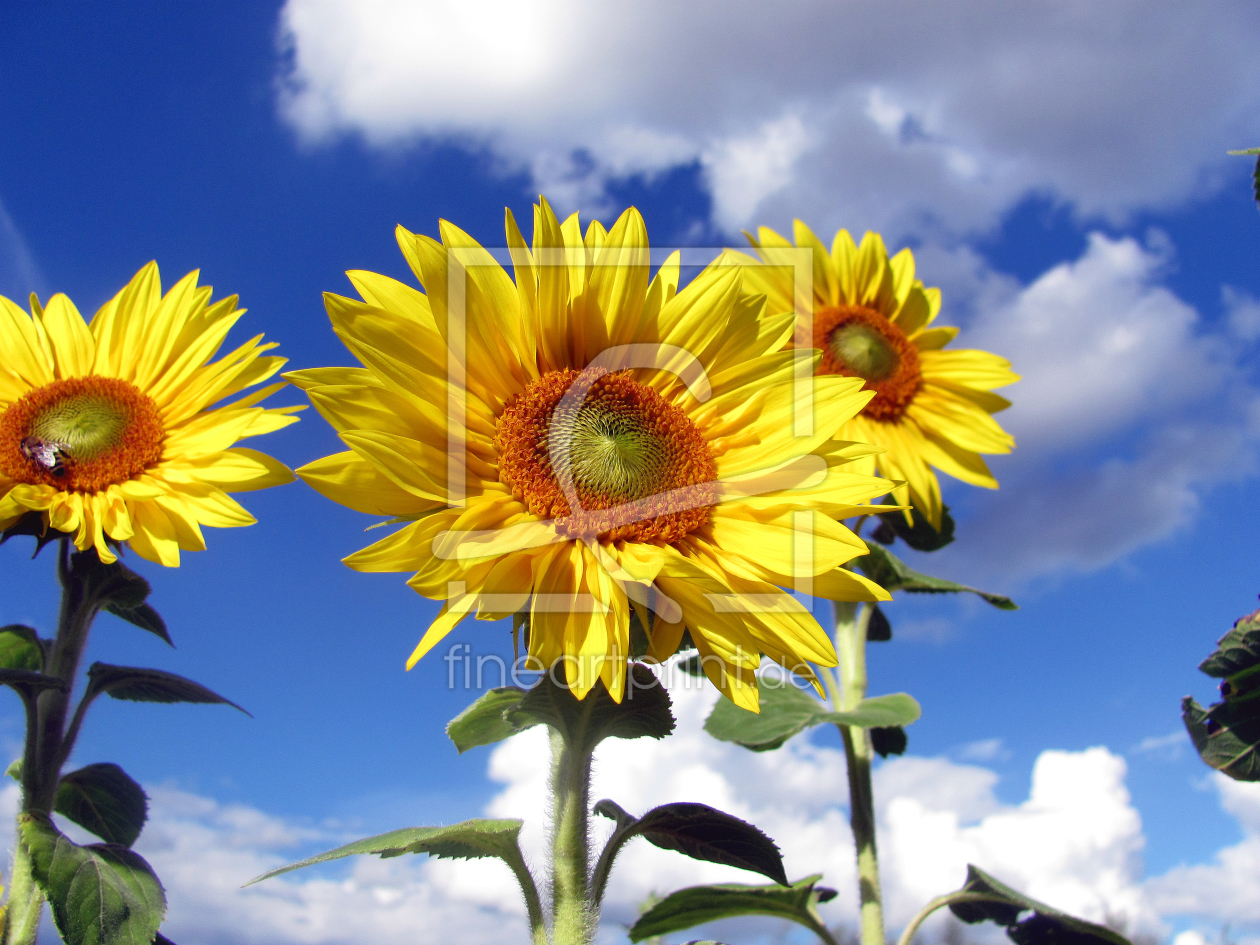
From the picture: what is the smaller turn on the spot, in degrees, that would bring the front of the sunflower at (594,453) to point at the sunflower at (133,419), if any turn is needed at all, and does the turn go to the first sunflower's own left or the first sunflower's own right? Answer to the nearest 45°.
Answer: approximately 135° to the first sunflower's own right

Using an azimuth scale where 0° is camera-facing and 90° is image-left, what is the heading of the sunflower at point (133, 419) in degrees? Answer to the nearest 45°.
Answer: approximately 0°

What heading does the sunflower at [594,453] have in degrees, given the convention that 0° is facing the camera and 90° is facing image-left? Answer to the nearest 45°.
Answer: approximately 0°

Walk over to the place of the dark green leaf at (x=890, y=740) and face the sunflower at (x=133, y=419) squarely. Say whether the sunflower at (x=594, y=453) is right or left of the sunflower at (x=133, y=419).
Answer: left

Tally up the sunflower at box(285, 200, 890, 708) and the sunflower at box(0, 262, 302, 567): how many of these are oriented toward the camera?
2

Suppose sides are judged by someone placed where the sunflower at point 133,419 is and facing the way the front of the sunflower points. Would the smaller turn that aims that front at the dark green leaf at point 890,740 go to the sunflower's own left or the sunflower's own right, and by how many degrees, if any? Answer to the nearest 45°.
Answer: approximately 90° to the sunflower's own left

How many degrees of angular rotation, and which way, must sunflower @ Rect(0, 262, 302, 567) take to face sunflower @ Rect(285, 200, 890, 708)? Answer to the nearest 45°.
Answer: approximately 45° to its left

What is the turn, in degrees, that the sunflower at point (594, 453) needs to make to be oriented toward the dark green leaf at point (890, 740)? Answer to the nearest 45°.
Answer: approximately 135° to its left
